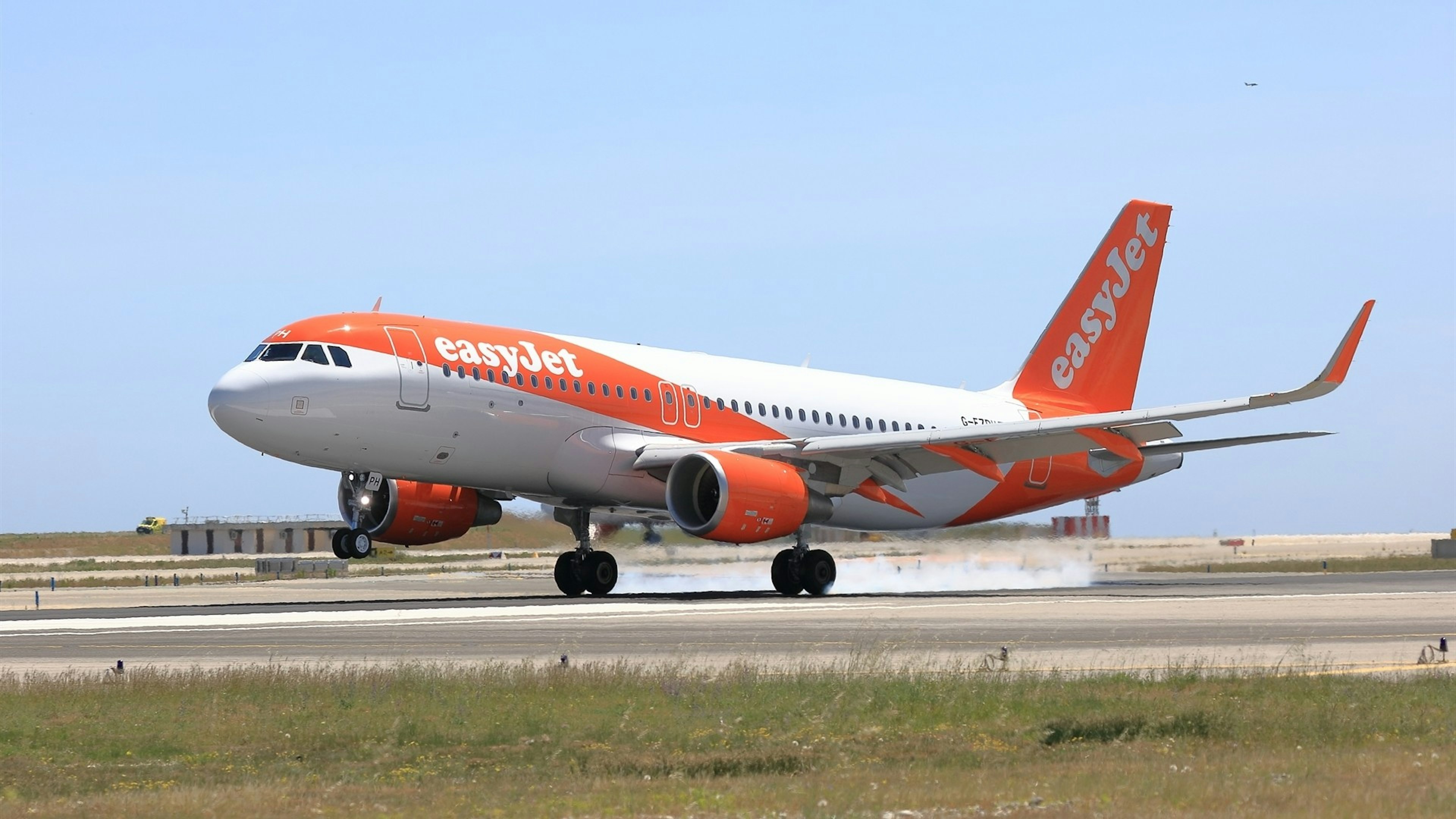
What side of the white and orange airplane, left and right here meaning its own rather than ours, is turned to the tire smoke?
back

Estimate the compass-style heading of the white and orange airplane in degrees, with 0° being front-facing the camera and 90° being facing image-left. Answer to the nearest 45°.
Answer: approximately 45°
